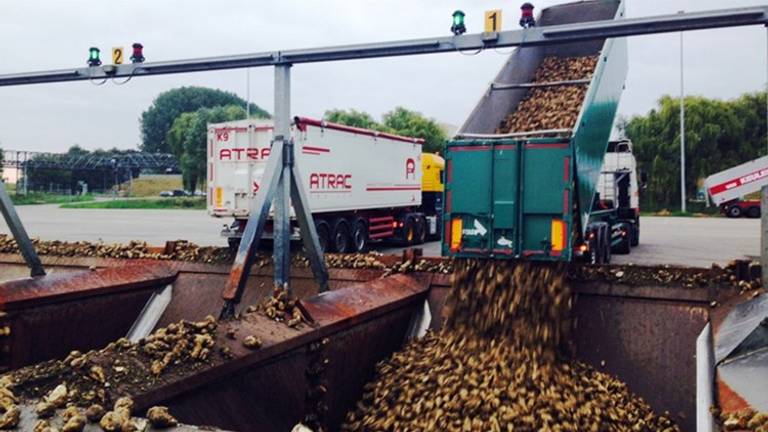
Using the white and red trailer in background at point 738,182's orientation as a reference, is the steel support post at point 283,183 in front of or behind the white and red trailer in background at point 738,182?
behind

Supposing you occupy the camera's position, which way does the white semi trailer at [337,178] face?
facing away from the viewer and to the right of the viewer

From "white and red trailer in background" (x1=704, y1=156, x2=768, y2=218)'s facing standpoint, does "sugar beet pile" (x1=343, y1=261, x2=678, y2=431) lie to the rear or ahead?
to the rear

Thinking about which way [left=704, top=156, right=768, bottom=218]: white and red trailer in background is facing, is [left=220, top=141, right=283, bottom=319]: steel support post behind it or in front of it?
behind

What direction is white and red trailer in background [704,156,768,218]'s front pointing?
to the viewer's right

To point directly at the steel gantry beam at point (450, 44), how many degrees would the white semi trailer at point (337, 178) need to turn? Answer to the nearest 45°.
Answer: approximately 135° to its right
